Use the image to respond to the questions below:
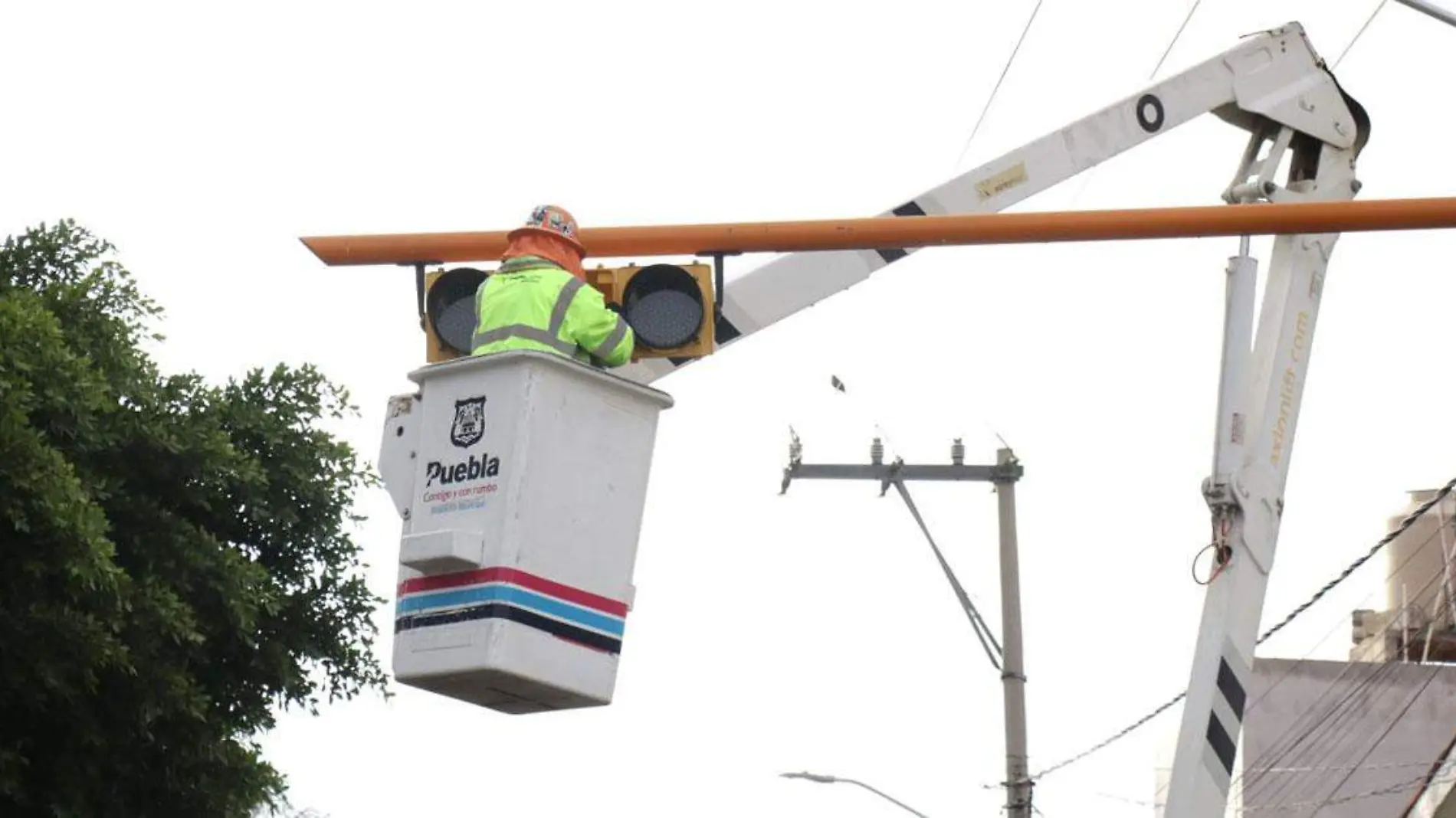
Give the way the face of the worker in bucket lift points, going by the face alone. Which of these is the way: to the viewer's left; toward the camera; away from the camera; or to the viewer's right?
away from the camera

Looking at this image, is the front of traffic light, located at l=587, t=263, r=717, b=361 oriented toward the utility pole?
no

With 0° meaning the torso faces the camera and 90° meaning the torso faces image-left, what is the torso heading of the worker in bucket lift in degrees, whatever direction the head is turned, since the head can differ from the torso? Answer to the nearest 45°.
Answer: approximately 225°

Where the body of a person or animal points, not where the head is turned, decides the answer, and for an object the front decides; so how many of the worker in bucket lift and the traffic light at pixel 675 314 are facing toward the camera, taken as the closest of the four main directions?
1

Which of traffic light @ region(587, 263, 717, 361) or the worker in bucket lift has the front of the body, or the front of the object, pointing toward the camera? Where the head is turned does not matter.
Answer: the traffic light

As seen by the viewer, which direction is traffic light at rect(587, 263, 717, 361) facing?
toward the camera

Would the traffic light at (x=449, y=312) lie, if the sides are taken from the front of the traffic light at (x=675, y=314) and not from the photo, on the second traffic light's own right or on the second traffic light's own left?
on the second traffic light's own right

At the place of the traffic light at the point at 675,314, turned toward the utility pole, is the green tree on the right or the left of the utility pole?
left

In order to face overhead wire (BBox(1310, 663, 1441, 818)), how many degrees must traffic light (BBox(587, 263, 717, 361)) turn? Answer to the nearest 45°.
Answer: approximately 135° to its left
